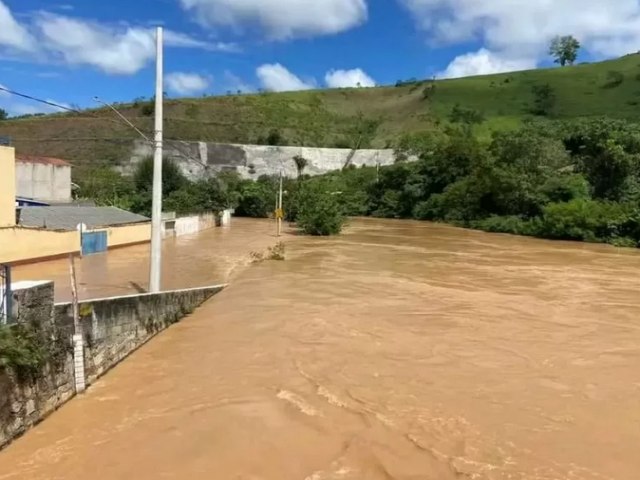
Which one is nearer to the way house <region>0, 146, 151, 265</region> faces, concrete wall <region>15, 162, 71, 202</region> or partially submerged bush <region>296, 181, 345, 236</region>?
the partially submerged bush

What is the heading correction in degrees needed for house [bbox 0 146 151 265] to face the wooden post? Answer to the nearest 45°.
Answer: approximately 45° to its right

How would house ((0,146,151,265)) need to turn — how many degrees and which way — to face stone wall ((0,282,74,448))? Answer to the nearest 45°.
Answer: approximately 45° to its right

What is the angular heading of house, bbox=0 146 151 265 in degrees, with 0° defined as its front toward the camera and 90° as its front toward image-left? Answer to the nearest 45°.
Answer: approximately 315°

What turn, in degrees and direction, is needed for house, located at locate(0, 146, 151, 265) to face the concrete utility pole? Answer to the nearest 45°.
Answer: approximately 45° to its right

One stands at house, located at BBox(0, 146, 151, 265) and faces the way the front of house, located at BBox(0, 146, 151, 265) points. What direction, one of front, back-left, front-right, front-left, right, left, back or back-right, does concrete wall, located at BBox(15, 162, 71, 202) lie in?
back-left
